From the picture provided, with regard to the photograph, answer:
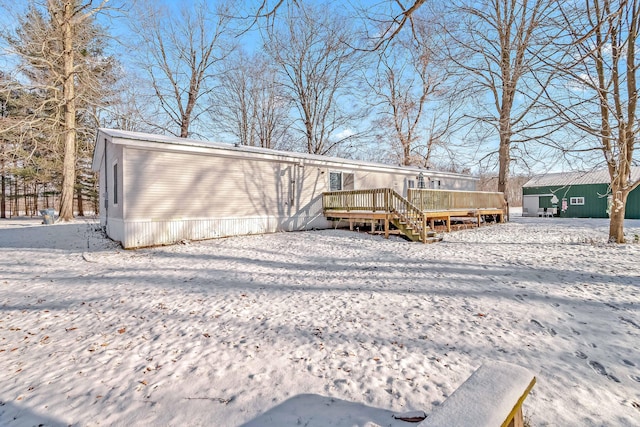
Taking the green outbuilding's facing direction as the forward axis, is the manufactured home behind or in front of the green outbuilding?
in front

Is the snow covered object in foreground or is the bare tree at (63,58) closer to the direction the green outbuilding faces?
the snow covered object in foreground

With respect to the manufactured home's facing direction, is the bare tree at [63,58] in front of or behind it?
behind

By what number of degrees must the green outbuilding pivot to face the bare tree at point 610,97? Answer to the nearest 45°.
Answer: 0° — it already faces it

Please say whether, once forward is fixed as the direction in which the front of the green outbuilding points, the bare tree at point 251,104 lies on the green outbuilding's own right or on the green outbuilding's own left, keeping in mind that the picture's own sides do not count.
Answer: on the green outbuilding's own right

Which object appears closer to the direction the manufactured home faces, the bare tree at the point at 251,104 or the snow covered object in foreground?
the snow covered object in foreground

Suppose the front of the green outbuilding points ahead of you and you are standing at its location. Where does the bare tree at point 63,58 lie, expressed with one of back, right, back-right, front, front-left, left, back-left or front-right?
front-right

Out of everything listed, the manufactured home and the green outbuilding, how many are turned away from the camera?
0

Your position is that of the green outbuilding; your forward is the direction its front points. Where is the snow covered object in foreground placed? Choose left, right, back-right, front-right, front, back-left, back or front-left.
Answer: front

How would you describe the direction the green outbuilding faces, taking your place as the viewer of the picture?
facing the viewer
